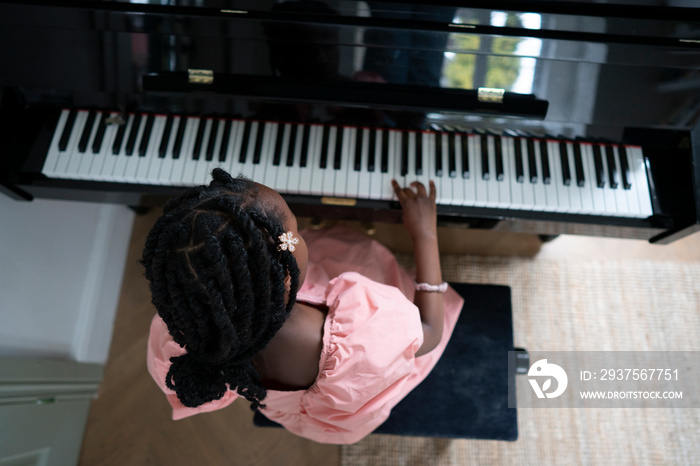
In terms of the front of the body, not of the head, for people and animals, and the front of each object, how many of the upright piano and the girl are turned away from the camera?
1

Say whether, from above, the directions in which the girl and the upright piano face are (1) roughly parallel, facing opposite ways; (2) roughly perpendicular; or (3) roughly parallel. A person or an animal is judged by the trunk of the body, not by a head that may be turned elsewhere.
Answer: roughly parallel, facing opposite ways

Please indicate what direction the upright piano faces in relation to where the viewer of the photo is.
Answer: facing the viewer

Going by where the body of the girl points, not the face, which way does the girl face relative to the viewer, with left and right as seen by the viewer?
facing away from the viewer

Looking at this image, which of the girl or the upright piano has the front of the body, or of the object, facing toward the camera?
the upright piano
